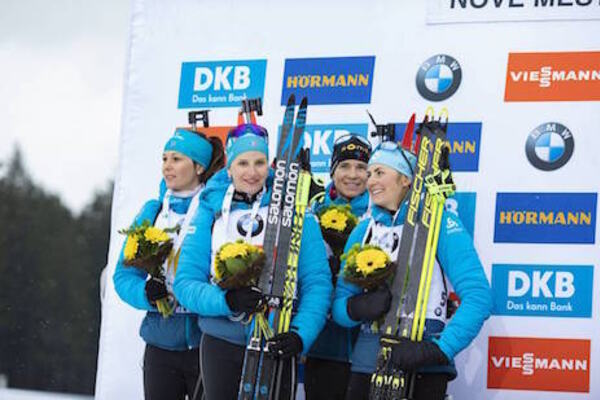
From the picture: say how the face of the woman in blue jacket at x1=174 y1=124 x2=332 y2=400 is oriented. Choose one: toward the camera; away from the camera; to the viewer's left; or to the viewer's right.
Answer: toward the camera

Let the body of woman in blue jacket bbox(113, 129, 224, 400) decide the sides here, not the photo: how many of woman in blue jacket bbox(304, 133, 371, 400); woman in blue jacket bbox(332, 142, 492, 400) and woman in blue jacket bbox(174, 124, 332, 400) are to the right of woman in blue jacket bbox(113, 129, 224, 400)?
0

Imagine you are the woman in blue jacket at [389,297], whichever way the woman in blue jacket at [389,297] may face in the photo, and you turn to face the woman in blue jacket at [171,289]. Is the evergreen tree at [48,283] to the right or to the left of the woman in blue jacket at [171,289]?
right

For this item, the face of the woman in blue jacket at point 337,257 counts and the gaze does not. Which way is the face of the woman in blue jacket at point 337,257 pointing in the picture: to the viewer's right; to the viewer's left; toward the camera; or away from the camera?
toward the camera

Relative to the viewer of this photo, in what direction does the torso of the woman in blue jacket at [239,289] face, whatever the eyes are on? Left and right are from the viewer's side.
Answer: facing the viewer

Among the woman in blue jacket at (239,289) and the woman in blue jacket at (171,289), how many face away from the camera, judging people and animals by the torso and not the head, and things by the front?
0

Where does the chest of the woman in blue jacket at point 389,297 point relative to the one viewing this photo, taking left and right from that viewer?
facing the viewer and to the left of the viewer

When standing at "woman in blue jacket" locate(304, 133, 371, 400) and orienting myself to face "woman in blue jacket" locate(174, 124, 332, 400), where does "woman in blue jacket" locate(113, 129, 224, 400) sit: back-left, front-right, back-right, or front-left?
front-right

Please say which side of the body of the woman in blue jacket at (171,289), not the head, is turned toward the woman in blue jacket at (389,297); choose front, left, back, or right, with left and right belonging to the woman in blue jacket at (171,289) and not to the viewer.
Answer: left

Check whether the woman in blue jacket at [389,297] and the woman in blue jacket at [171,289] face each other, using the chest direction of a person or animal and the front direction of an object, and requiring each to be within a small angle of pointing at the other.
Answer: no

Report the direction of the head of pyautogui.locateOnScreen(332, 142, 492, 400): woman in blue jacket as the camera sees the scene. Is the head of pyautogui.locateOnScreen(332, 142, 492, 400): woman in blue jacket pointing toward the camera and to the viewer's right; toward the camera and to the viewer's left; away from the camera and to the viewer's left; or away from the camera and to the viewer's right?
toward the camera and to the viewer's left

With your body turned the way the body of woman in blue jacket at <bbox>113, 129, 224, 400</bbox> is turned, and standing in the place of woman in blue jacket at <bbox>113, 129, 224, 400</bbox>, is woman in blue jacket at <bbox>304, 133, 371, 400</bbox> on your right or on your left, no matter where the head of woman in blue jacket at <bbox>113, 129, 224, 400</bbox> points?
on your left

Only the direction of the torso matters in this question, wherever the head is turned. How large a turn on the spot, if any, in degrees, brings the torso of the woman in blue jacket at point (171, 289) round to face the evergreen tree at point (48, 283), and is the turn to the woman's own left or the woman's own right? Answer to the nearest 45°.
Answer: approximately 135° to the woman's own right

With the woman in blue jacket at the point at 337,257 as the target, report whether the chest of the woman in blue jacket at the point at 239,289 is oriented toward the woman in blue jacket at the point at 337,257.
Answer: no

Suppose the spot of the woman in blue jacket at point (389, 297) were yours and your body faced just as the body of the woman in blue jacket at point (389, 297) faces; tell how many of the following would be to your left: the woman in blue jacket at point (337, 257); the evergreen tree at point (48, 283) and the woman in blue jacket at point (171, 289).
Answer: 0

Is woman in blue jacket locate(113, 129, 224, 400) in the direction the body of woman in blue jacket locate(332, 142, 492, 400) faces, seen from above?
no

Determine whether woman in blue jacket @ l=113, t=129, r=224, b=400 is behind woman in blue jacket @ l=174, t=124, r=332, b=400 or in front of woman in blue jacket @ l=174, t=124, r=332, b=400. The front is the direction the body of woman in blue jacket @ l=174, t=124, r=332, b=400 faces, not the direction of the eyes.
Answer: behind

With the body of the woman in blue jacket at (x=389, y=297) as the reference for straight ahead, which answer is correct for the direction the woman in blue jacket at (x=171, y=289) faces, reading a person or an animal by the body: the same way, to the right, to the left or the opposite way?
the same way

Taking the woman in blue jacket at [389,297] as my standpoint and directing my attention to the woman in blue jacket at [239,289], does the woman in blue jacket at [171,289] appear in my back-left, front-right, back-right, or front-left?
front-right

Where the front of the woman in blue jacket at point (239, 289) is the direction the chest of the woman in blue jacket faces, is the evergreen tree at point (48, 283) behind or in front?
behind
